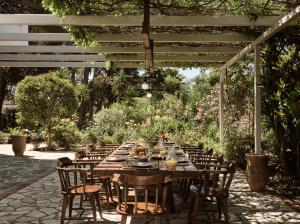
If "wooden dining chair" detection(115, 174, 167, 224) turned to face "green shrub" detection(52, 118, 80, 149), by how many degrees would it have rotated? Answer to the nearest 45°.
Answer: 0° — it already faces it

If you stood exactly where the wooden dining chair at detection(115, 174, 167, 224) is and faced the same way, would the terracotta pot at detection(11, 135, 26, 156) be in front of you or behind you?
in front

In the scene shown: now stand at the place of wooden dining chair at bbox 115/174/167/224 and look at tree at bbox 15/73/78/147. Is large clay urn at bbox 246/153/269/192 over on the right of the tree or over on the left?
right

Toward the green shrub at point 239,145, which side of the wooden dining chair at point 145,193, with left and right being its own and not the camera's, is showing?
front

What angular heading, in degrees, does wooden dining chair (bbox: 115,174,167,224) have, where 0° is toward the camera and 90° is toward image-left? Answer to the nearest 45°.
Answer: approximately 180°

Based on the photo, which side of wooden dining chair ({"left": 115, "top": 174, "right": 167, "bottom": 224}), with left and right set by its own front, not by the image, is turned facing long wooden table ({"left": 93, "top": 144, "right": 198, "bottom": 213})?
front
